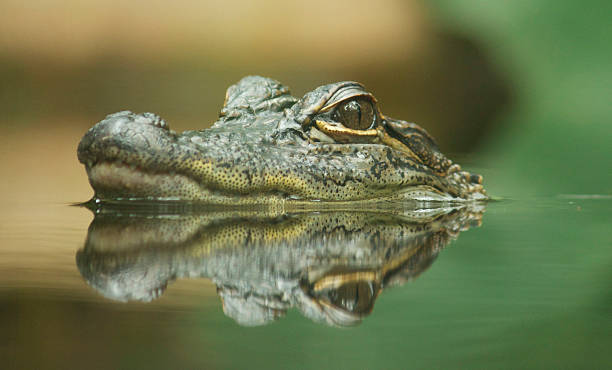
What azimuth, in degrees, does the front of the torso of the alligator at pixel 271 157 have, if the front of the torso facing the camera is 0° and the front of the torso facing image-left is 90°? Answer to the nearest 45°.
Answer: approximately 45°
